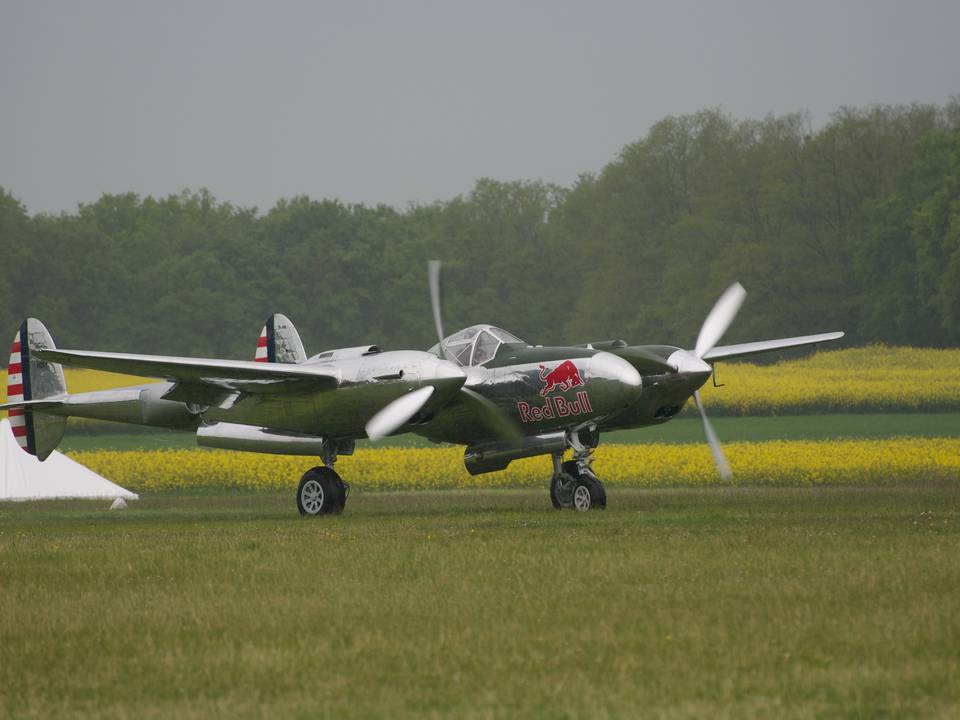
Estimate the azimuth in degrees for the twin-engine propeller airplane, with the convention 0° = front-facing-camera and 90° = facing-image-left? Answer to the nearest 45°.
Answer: approximately 315°
